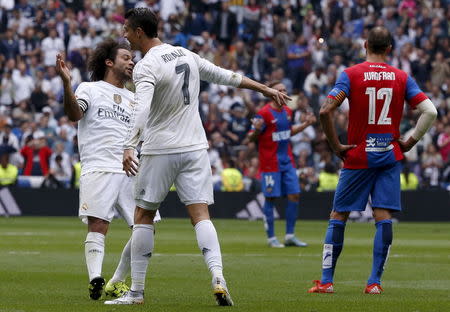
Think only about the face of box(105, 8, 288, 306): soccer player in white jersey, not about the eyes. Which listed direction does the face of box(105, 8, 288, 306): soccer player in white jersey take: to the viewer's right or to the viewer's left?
to the viewer's left

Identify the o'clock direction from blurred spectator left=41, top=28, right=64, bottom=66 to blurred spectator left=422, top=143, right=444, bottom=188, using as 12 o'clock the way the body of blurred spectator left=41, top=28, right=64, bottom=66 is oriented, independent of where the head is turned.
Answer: blurred spectator left=422, top=143, right=444, bottom=188 is roughly at 10 o'clock from blurred spectator left=41, top=28, right=64, bottom=66.

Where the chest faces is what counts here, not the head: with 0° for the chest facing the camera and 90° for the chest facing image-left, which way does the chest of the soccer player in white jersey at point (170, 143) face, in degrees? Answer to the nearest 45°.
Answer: approximately 135°

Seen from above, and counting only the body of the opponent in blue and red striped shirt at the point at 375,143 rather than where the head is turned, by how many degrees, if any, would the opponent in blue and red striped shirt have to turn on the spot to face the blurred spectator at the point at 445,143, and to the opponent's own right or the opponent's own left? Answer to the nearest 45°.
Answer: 0° — they already face them
